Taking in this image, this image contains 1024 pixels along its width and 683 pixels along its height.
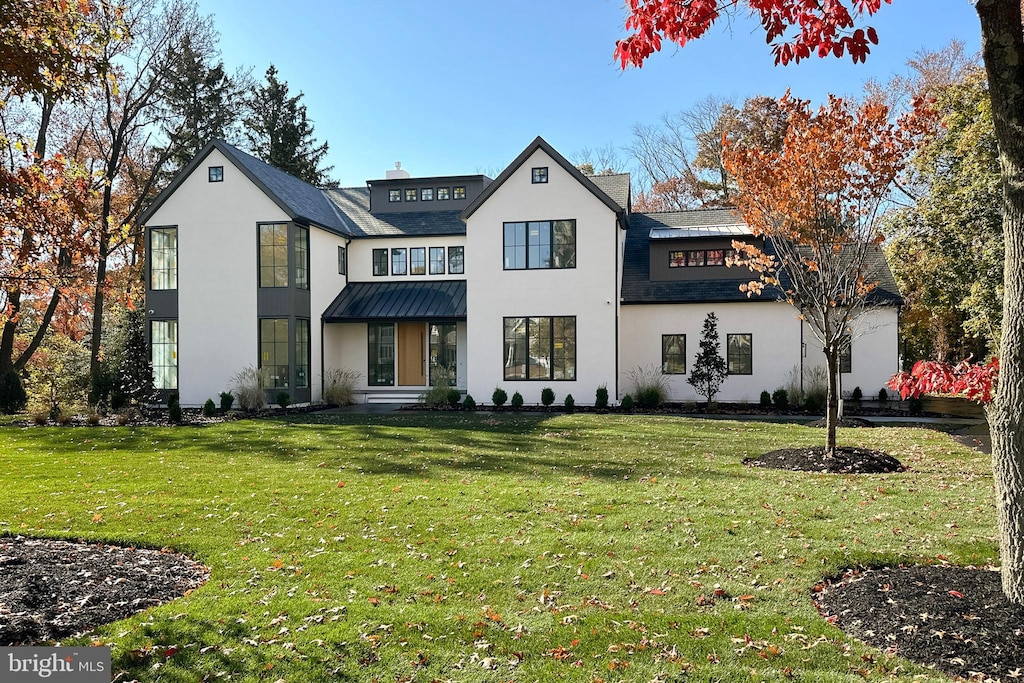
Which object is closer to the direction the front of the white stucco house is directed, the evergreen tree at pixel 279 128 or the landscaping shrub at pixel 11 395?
the landscaping shrub

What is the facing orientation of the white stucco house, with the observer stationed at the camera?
facing the viewer

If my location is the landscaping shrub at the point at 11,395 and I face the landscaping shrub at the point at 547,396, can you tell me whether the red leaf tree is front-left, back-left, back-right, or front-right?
front-right

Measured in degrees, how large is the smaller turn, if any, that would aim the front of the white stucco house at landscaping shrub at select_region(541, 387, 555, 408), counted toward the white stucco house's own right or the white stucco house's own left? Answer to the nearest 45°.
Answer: approximately 45° to the white stucco house's own left

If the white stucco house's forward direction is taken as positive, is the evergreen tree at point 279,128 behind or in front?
behind

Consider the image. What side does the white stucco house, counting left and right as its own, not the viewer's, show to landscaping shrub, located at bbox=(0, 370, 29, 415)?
right

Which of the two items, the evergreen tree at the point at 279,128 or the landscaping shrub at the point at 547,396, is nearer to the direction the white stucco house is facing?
the landscaping shrub

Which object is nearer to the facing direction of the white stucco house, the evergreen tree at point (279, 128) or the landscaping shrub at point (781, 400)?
the landscaping shrub

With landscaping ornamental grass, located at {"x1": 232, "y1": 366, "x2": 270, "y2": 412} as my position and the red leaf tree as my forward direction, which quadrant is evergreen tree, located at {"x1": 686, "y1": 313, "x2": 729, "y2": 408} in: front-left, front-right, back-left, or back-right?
front-left
